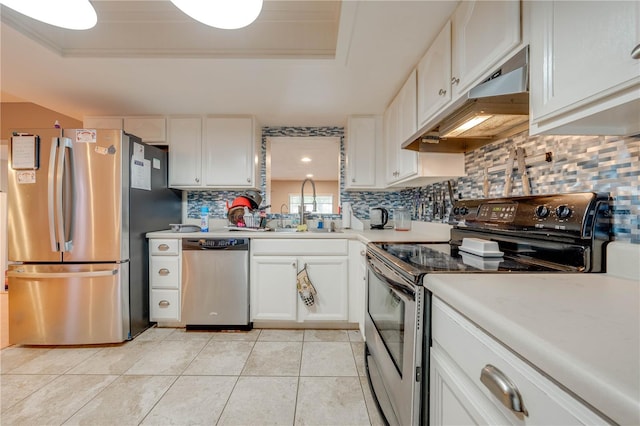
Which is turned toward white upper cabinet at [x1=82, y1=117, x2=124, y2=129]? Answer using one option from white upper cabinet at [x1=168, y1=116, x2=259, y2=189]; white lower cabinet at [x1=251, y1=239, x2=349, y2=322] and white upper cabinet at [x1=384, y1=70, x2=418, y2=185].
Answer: white upper cabinet at [x1=384, y1=70, x2=418, y2=185]

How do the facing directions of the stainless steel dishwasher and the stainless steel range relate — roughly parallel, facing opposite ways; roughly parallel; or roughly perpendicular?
roughly perpendicular

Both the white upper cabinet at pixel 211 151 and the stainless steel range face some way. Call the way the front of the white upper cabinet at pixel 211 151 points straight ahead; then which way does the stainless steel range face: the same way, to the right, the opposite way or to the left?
to the right

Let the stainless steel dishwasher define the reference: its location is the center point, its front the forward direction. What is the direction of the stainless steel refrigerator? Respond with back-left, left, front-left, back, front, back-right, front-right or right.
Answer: right

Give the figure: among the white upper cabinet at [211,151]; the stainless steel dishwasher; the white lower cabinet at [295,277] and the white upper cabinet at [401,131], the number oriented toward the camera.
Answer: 3

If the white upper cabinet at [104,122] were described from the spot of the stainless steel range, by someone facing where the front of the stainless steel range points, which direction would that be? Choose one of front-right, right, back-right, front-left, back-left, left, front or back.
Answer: front-right

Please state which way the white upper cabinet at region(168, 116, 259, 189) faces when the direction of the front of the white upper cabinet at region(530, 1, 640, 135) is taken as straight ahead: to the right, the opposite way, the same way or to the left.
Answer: to the left

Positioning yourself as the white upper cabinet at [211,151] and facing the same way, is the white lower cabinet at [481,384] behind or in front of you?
in front

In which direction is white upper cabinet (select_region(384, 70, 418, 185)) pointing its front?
to the viewer's left

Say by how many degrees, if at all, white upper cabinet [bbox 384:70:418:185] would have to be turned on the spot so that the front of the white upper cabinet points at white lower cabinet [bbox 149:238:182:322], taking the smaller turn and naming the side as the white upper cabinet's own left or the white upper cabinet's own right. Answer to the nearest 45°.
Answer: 0° — it already faces it

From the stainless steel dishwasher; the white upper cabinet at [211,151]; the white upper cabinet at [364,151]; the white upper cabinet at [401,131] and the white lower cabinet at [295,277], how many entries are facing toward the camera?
4
